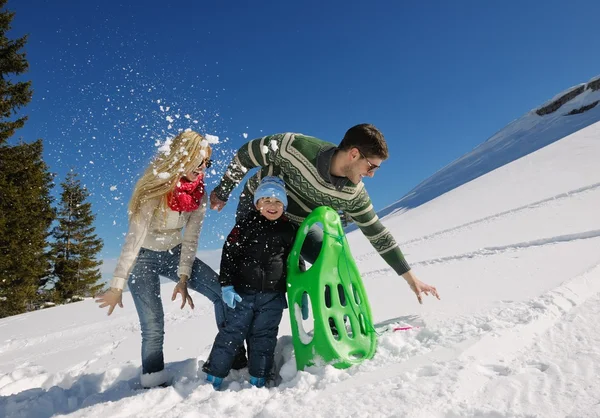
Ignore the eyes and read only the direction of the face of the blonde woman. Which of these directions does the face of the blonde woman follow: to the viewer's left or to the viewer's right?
to the viewer's right

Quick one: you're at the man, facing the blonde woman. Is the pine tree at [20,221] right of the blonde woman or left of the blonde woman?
right

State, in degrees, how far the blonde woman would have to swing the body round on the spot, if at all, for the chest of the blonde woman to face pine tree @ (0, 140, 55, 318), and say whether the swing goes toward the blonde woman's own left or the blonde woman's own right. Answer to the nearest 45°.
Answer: approximately 135° to the blonde woman's own left

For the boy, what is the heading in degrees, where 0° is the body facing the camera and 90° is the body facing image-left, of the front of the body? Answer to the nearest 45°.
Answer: approximately 0°

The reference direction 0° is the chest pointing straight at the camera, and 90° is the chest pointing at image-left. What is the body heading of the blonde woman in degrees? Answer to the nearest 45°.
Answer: approximately 315°

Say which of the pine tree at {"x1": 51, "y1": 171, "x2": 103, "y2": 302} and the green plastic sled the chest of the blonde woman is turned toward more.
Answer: the green plastic sled

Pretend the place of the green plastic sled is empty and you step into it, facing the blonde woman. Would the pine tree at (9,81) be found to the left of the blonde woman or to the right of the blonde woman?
right

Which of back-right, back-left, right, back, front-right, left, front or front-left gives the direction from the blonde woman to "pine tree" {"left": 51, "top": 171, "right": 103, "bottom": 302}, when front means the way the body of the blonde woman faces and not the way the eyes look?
back-left

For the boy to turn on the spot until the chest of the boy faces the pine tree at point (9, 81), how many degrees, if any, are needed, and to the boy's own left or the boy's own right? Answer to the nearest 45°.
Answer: approximately 135° to the boy's own right
